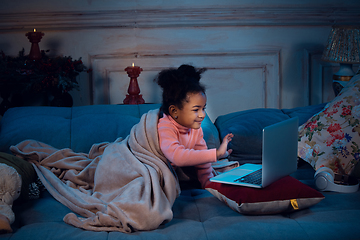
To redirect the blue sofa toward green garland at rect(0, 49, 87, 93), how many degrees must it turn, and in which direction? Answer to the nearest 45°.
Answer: approximately 135° to its right

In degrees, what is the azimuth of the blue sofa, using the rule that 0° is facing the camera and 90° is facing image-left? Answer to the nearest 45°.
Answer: approximately 0°

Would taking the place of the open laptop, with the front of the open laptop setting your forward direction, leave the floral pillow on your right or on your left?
on your right

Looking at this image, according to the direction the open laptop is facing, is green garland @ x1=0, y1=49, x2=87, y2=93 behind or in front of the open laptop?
in front

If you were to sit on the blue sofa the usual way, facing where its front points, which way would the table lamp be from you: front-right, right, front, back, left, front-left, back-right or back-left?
back-left

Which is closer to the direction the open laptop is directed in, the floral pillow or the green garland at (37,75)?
the green garland

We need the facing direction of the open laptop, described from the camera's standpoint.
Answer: facing away from the viewer and to the left of the viewer
